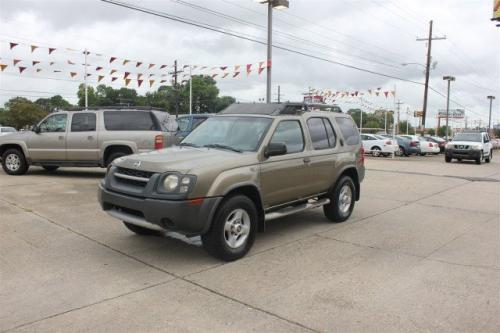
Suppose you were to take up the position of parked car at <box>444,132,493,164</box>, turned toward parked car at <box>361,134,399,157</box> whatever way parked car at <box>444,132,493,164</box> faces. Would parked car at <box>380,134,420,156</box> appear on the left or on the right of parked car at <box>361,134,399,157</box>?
right

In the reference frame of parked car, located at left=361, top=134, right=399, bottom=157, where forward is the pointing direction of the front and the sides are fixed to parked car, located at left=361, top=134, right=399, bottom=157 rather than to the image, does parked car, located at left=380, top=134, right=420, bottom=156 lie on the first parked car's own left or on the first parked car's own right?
on the first parked car's own right

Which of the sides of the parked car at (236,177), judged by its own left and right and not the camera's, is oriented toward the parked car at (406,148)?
back

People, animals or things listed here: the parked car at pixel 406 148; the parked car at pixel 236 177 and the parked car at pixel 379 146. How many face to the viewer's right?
0

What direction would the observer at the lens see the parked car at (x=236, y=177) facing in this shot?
facing the viewer and to the left of the viewer

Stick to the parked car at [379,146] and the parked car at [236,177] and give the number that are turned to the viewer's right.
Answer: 0

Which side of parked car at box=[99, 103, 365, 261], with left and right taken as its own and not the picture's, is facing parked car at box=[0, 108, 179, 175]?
right
